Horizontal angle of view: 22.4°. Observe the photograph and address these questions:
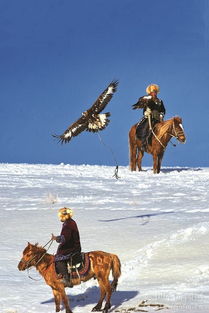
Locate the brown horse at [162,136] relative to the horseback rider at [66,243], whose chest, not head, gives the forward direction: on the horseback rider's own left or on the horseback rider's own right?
on the horseback rider's own right

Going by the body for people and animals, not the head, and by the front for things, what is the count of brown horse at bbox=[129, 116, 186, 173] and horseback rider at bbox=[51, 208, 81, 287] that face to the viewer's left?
1

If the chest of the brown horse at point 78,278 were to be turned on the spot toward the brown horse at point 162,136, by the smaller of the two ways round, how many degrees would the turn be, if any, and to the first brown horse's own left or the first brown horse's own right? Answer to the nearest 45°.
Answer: approximately 90° to the first brown horse's own right

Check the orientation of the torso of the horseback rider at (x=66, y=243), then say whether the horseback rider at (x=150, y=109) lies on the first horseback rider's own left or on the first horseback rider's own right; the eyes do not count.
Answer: on the first horseback rider's own right

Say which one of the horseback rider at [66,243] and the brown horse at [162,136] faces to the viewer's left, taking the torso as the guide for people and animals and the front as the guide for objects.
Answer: the horseback rider

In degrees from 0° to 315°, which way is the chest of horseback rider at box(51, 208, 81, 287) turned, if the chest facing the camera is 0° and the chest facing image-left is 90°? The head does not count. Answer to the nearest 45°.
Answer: approximately 90°

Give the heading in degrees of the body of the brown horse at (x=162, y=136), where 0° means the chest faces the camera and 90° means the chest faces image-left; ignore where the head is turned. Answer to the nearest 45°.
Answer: approximately 315°

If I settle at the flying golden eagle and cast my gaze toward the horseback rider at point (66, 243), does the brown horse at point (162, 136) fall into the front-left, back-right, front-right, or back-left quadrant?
back-left

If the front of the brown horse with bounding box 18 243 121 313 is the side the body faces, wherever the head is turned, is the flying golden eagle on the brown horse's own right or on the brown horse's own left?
on the brown horse's own right

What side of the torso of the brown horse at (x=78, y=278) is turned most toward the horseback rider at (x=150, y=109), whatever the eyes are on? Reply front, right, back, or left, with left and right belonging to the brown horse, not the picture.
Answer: right

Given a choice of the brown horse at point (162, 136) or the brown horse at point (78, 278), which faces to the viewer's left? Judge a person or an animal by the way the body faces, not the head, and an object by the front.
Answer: the brown horse at point (78, 278)

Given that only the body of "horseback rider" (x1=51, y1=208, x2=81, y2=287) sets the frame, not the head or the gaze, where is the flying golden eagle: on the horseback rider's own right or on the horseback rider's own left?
on the horseback rider's own right

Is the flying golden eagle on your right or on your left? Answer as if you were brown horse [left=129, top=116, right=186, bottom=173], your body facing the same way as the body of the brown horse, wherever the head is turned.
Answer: on your right

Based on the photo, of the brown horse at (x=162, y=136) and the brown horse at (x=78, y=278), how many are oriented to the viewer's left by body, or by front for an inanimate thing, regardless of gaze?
1

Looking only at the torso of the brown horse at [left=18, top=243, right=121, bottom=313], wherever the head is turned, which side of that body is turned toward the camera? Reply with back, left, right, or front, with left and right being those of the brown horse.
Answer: left
